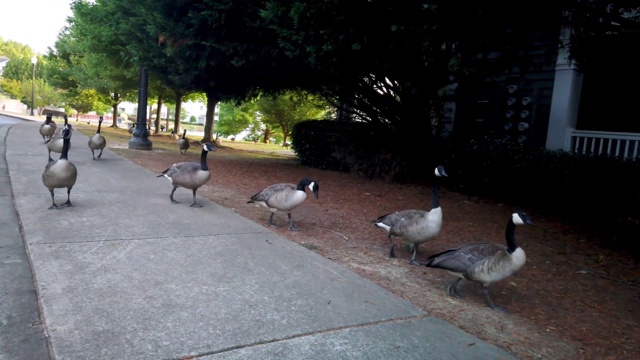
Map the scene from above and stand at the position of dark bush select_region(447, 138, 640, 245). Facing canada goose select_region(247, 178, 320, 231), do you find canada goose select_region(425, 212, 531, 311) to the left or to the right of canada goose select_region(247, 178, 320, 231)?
left

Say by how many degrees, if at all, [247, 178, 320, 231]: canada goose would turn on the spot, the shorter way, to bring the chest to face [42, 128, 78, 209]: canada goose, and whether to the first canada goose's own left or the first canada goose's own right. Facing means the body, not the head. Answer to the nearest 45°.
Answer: approximately 180°

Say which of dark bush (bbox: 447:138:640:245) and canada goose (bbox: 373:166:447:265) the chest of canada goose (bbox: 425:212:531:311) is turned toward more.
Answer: the dark bush

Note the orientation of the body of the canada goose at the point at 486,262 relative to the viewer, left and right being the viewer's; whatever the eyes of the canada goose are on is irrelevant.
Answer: facing to the right of the viewer

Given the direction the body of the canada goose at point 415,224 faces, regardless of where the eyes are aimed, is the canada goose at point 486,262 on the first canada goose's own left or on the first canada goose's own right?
on the first canada goose's own right

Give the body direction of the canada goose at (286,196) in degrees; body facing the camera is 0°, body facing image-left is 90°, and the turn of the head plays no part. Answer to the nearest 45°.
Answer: approximately 270°

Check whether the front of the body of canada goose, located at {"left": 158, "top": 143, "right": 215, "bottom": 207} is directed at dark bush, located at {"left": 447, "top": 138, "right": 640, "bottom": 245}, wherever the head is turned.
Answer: yes

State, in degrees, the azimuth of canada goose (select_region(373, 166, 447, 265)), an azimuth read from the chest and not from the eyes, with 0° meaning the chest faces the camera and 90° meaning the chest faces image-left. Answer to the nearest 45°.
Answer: approximately 270°

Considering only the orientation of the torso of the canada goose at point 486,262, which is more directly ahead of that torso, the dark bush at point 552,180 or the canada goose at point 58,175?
the dark bush

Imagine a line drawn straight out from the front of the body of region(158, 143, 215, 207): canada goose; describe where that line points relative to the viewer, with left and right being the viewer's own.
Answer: facing to the right of the viewer
